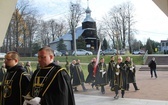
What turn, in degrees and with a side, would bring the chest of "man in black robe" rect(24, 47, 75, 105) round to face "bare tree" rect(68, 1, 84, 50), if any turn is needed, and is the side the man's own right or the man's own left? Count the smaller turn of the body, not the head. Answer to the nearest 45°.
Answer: approximately 135° to the man's own right

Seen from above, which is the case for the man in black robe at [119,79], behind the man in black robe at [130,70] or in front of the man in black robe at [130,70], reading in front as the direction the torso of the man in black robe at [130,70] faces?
in front

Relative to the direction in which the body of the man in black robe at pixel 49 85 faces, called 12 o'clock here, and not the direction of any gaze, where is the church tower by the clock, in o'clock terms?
The church tower is roughly at 5 o'clock from the man in black robe.

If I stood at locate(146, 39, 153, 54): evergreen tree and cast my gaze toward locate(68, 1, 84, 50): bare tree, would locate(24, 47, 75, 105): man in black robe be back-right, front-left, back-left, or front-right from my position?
front-left

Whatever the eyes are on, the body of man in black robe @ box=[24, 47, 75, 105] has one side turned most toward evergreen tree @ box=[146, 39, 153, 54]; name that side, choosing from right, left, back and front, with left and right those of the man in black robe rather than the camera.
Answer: back

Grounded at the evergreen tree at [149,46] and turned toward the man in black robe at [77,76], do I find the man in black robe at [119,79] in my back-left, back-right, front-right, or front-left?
front-left

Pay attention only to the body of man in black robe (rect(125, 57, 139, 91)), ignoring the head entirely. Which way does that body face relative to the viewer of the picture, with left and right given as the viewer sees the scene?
facing the viewer and to the left of the viewer

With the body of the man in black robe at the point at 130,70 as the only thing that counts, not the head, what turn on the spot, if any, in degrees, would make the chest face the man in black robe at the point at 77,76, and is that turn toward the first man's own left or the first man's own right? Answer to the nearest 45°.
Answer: approximately 45° to the first man's own right
